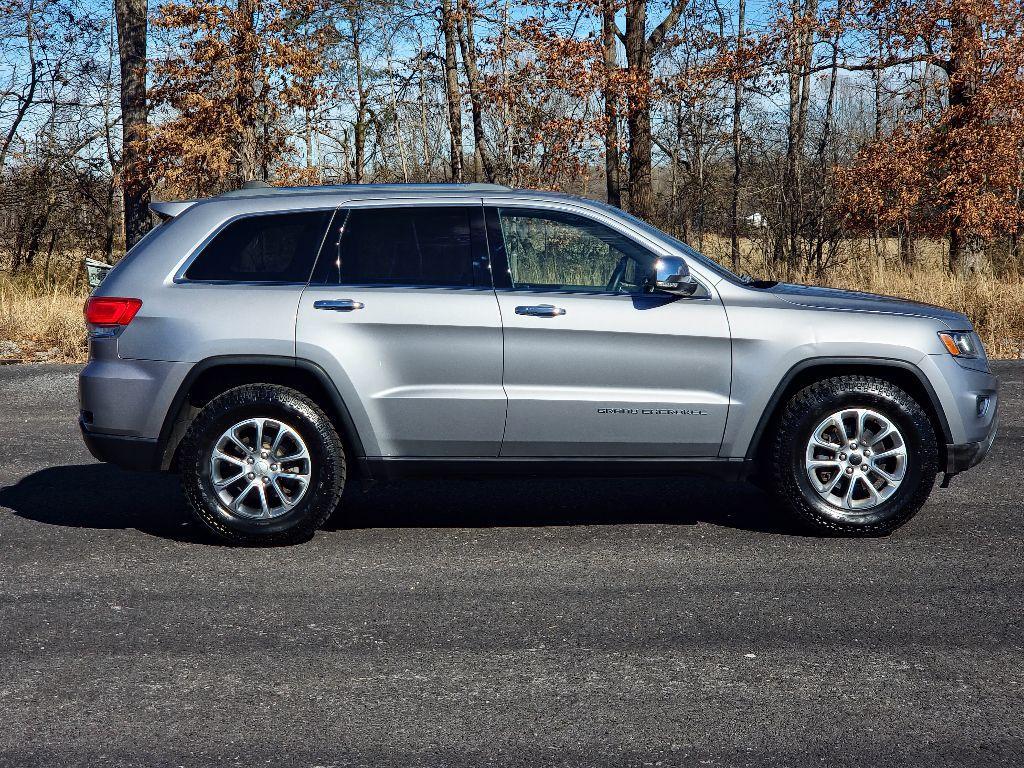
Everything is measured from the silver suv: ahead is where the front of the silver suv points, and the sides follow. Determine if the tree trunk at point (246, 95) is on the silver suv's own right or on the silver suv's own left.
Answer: on the silver suv's own left

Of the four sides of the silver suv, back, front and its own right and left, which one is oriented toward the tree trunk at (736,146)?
left

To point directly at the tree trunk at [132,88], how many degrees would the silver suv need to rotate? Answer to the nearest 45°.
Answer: approximately 135° to its left

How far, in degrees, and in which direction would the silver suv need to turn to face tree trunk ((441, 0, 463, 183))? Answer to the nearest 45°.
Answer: approximately 90° to its left

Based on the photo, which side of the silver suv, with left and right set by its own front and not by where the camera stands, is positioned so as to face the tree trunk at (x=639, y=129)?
left

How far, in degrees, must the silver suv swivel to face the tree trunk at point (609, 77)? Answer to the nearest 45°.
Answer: approximately 90° to its left

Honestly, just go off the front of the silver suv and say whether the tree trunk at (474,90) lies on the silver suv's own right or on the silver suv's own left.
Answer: on the silver suv's own left

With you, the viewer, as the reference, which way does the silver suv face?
facing to the right of the viewer
